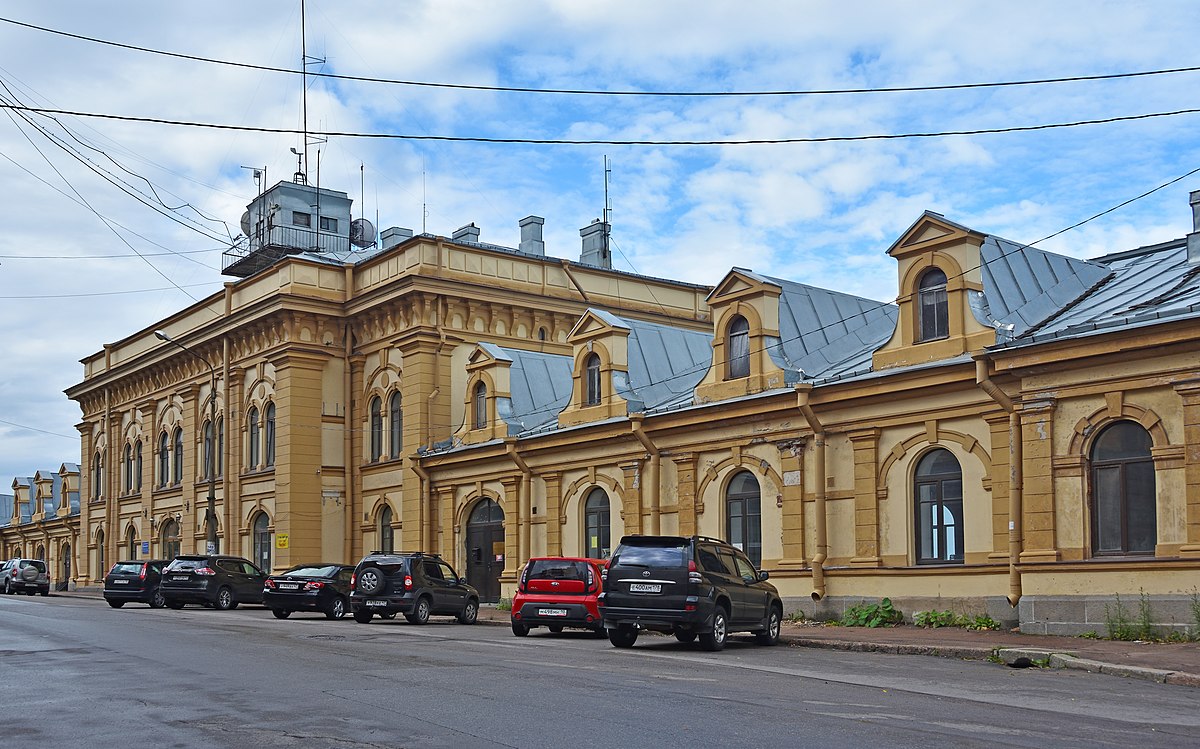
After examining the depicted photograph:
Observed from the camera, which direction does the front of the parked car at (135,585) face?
facing away from the viewer and to the right of the viewer

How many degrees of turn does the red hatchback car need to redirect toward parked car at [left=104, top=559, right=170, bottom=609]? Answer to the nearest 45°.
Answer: approximately 45° to its left

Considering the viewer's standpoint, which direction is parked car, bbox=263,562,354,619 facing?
facing away from the viewer and to the right of the viewer

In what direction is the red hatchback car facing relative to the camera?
away from the camera

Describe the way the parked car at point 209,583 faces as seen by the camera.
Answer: facing away from the viewer and to the right of the viewer

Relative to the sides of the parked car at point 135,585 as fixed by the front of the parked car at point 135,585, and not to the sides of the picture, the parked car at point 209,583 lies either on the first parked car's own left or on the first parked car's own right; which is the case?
on the first parked car's own right

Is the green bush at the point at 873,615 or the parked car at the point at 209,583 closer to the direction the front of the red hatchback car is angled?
the parked car

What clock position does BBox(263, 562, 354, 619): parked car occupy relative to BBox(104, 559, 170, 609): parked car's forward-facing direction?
BBox(263, 562, 354, 619): parked car is roughly at 4 o'clock from BBox(104, 559, 170, 609): parked car.
